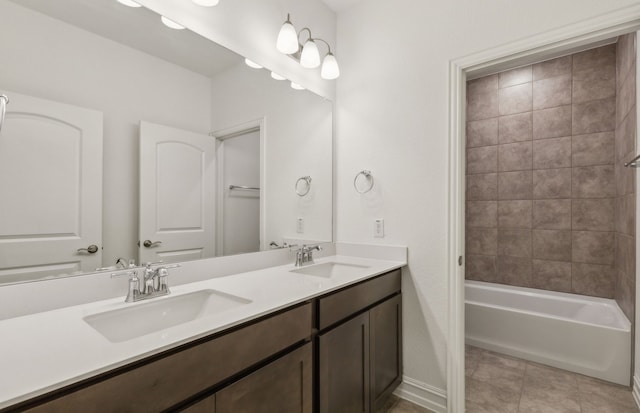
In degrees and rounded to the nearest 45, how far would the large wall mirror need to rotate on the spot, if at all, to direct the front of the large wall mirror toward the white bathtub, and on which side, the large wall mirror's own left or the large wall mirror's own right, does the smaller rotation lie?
approximately 45° to the large wall mirror's own left

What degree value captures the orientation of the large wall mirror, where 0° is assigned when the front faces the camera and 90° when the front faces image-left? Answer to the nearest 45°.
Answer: approximately 315°

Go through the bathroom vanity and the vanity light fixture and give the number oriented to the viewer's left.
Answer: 0

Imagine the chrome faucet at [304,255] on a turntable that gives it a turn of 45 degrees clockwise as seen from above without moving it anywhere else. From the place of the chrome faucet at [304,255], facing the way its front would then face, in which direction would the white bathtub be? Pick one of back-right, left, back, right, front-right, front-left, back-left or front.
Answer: left

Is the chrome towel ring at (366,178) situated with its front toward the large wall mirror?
yes

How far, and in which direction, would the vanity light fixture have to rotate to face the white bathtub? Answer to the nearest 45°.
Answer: approximately 45° to its left

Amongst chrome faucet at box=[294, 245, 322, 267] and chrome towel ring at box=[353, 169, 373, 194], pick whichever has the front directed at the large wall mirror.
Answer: the chrome towel ring

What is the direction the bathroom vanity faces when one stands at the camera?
facing the viewer and to the right of the viewer
